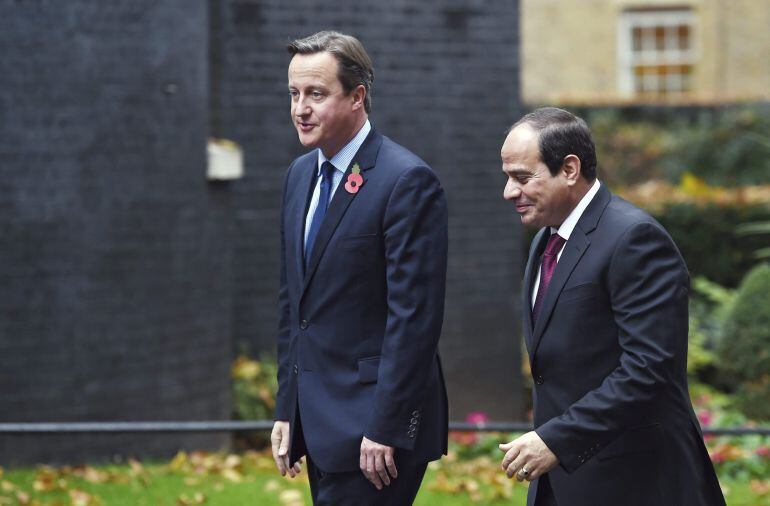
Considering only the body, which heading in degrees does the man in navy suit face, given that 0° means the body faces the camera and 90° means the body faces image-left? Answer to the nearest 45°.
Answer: approximately 45°

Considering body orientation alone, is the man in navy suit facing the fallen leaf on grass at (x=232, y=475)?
no

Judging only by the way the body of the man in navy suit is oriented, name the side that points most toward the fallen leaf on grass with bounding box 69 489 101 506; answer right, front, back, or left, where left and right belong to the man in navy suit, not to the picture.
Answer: right

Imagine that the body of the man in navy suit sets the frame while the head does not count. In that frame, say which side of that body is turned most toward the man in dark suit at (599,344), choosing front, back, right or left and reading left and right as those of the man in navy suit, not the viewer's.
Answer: left

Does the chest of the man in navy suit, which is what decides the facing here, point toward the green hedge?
no

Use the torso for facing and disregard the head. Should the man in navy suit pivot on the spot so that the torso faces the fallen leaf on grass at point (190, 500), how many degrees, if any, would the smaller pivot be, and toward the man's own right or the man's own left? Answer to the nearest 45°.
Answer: approximately 135° to the man's own right

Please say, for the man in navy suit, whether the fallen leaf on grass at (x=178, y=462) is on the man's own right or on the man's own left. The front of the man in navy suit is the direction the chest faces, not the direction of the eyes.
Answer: on the man's own right

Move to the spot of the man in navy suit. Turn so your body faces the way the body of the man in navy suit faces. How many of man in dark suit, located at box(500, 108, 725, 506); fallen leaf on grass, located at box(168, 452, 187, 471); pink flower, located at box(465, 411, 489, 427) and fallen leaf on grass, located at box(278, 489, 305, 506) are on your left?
1

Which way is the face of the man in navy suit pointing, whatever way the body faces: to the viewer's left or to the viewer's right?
to the viewer's left

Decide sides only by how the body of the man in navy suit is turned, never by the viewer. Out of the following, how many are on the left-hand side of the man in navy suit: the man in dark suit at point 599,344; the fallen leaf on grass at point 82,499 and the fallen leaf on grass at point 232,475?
1
